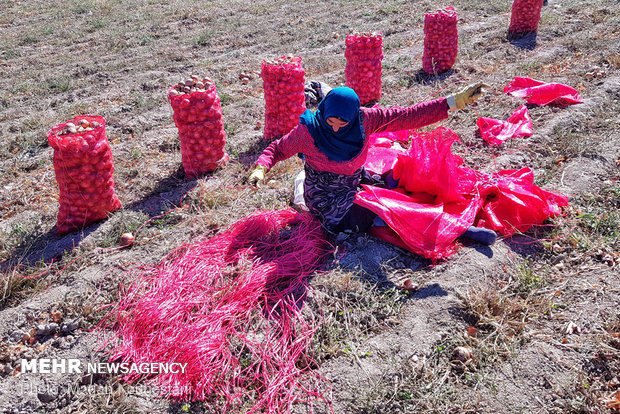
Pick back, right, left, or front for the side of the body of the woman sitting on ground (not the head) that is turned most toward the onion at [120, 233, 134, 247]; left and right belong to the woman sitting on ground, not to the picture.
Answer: right

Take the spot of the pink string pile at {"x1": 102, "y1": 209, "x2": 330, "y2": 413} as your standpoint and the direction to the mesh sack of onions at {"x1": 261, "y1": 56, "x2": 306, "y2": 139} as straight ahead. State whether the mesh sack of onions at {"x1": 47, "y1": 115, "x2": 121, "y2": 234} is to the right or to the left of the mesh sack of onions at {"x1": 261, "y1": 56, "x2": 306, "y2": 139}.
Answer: left

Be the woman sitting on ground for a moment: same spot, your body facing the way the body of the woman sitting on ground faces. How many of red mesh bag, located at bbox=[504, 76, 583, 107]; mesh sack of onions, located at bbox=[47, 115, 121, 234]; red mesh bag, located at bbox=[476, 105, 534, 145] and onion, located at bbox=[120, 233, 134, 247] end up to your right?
2

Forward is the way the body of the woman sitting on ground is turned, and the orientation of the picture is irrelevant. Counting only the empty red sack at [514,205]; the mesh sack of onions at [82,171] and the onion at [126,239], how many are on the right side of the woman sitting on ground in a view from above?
2

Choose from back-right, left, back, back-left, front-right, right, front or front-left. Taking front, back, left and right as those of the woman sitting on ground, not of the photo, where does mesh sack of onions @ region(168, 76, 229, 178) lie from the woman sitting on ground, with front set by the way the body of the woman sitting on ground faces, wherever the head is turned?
back-right

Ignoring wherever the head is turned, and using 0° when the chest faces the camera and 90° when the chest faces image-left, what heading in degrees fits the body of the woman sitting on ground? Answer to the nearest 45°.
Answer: approximately 0°

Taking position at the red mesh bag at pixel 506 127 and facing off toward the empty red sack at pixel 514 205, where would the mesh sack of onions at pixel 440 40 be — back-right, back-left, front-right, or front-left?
back-right

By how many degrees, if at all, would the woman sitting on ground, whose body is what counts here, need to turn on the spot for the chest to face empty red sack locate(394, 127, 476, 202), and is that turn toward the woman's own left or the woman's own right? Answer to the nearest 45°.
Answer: approximately 90° to the woman's own left

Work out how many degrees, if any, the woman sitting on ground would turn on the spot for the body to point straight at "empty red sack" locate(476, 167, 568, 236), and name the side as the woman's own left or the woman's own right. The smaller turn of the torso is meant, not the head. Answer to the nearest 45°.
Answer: approximately 90° to the woman's own left

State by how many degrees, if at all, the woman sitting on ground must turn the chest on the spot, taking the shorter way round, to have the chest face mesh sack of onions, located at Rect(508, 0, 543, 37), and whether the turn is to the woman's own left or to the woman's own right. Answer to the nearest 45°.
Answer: approximately 135° to the woman's own left

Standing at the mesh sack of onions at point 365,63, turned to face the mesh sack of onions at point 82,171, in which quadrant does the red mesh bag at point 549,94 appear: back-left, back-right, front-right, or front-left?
back-left
